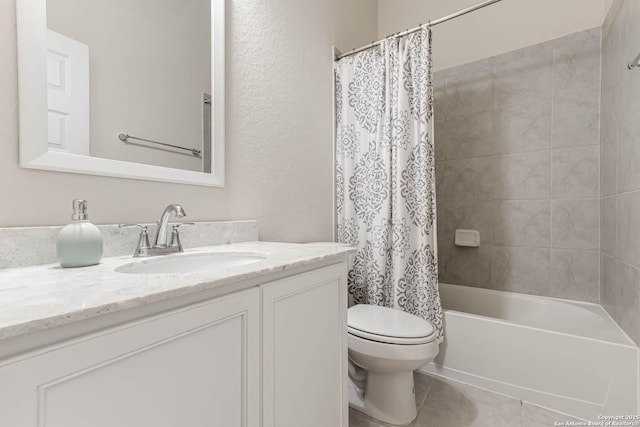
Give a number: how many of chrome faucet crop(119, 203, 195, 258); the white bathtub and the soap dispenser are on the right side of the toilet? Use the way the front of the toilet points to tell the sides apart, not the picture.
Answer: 2

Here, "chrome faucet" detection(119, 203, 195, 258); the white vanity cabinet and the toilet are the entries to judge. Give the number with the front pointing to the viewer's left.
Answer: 0

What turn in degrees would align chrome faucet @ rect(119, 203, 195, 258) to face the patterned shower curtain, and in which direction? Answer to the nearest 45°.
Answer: approximately 45° to its left

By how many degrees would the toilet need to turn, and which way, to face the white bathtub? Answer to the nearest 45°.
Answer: approximately 90° to its left

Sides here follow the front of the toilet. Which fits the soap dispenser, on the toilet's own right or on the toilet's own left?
on the toilet's own right

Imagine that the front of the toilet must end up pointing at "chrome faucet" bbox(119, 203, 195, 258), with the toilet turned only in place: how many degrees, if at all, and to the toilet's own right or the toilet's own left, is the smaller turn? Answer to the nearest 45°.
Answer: approximately 90° to the toilet's own right

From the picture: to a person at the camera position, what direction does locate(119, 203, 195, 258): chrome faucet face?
facing the viewer and to the right of the viewer

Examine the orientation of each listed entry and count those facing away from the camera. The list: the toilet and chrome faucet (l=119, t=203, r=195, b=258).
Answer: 0

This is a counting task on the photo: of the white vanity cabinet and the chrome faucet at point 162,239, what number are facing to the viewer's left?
0

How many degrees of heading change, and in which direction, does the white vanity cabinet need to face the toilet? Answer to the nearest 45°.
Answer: approximately 90° to its left
